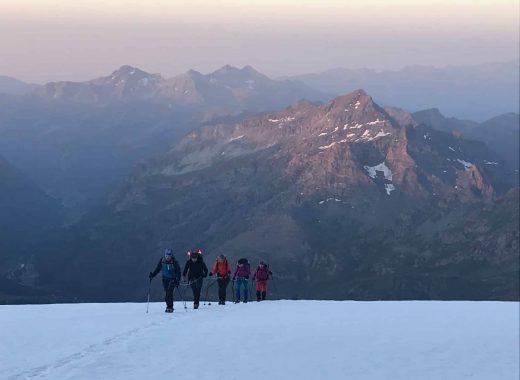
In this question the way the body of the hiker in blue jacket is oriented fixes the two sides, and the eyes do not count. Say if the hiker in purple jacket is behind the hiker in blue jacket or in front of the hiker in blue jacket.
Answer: behind

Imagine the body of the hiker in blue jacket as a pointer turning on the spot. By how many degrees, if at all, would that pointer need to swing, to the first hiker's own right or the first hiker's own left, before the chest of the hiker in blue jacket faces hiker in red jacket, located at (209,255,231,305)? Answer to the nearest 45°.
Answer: approximately 135° to the first hiker's own left

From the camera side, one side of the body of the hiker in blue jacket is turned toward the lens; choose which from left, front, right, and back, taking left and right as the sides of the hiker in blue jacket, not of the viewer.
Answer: front

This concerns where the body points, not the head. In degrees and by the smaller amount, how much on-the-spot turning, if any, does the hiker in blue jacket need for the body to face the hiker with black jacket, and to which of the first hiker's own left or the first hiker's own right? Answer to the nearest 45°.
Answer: approximately 135° to the first hiker's own left

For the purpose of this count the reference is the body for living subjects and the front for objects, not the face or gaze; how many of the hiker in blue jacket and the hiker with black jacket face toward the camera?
2

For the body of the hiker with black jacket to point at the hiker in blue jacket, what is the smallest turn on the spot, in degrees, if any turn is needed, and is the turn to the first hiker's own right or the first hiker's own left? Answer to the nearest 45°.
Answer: approximately 45° to the first hiker's own right

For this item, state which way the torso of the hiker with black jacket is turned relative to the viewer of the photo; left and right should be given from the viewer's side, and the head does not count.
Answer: facing the viewer

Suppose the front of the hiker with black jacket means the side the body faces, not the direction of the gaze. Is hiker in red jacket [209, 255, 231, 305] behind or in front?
behind
